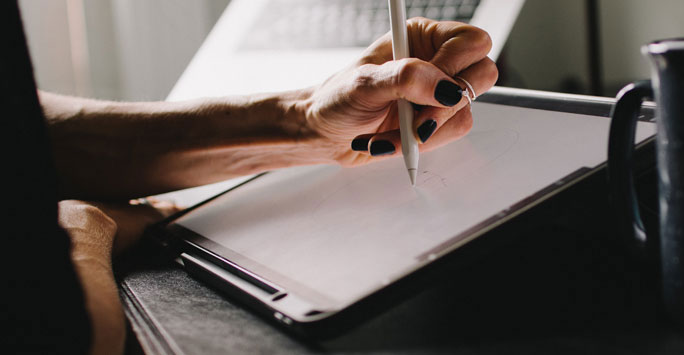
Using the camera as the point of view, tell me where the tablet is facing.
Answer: facing the viewer and to the left of the viewer
